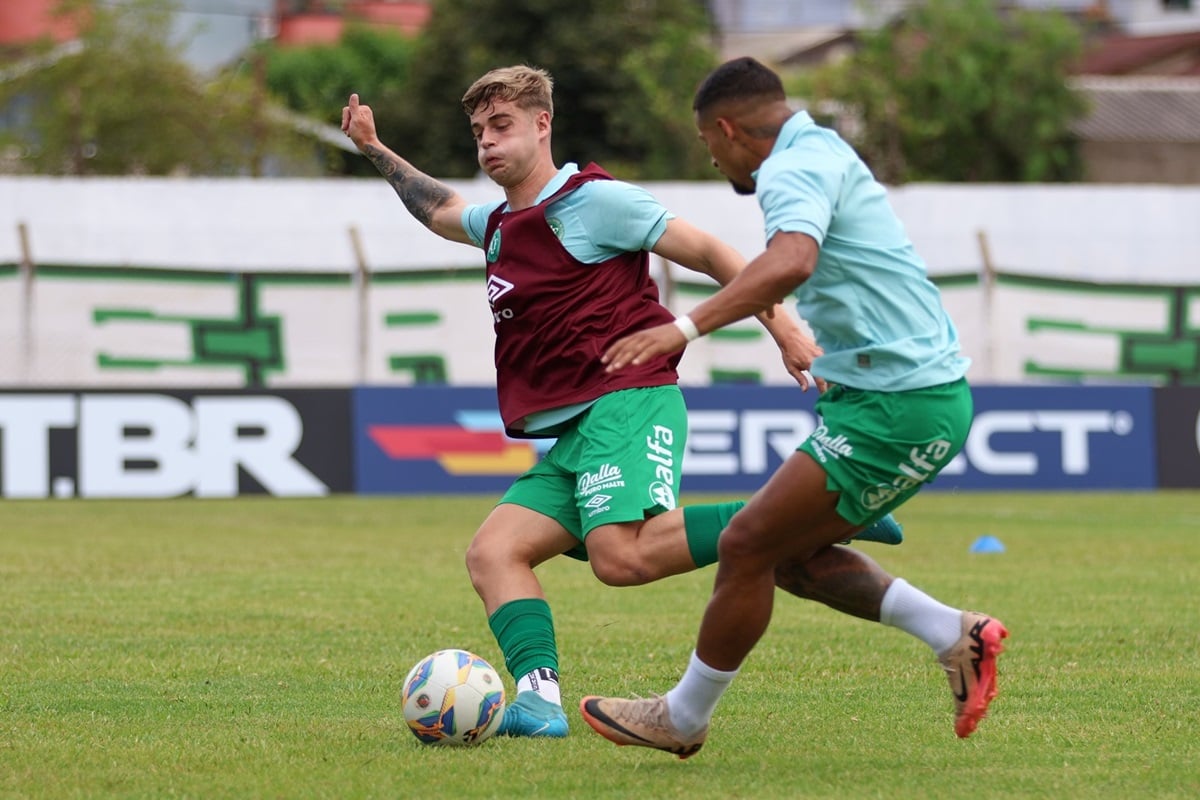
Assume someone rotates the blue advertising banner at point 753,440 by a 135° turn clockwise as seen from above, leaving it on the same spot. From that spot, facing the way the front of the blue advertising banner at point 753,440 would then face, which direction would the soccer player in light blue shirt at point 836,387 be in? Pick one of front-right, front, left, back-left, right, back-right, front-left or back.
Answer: back-left

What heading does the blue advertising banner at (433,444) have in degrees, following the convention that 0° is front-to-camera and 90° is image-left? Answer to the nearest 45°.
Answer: approximately 0°

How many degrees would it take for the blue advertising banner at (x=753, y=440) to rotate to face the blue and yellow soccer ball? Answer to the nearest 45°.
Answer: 0° — it already faces it

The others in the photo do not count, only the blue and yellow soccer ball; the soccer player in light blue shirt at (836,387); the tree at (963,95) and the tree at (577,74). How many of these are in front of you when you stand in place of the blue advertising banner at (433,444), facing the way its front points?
2

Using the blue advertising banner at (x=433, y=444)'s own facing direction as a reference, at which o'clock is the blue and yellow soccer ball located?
The blue and yellow soccer ball is roughly at 12 o'clock from the blue advertising banner.

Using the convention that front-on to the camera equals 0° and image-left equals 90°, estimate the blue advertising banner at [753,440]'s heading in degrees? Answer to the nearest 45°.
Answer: approximately 0°

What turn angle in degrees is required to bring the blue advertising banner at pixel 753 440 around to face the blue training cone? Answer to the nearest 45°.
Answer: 0° — it already faces it

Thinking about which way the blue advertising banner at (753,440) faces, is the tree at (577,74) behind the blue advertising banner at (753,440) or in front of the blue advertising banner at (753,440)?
behind

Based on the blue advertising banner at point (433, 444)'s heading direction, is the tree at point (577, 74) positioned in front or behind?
behind

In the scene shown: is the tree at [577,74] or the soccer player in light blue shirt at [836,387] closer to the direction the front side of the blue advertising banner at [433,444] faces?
the soccer player in light blue shirt

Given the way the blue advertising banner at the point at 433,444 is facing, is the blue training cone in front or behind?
in front
